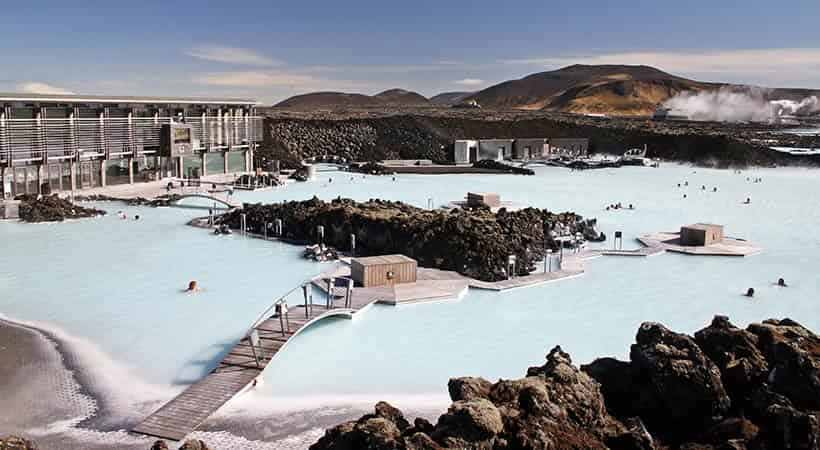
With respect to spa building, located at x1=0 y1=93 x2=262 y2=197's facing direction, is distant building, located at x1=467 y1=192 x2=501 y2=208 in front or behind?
in front

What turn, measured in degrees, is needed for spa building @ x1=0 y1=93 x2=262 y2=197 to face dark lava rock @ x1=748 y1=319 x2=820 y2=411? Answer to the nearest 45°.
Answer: approximately 45° to its right

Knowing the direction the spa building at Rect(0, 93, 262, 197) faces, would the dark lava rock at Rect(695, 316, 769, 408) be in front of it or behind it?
in front

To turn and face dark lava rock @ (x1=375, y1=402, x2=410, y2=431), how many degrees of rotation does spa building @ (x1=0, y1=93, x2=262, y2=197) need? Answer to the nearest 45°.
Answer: approximately 45° to its right

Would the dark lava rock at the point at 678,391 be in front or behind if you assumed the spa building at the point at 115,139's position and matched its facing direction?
in front

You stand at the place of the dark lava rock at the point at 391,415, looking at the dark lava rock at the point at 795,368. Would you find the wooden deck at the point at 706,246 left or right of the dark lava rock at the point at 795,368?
left

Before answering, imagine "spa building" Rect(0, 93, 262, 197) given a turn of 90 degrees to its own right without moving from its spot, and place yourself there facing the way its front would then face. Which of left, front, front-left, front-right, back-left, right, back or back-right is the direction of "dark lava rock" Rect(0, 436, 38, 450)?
front-left

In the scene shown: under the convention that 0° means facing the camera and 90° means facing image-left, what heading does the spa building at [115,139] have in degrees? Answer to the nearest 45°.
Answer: approximately 315°

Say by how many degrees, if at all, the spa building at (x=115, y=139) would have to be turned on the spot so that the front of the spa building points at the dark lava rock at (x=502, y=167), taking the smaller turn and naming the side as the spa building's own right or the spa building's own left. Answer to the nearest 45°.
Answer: approximately 45° to the spa building's own left

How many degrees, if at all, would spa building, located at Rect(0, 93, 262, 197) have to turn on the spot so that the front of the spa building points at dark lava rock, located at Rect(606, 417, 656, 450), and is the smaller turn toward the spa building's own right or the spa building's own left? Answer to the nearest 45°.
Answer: approximately 45° to the spa building's own right

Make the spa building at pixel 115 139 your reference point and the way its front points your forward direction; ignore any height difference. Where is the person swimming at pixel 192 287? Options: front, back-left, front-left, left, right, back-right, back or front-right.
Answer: front-right

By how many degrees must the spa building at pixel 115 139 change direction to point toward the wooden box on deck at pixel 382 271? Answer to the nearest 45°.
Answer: approximately 45° to its right

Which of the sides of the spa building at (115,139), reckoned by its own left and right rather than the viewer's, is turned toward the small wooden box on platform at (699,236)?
front
